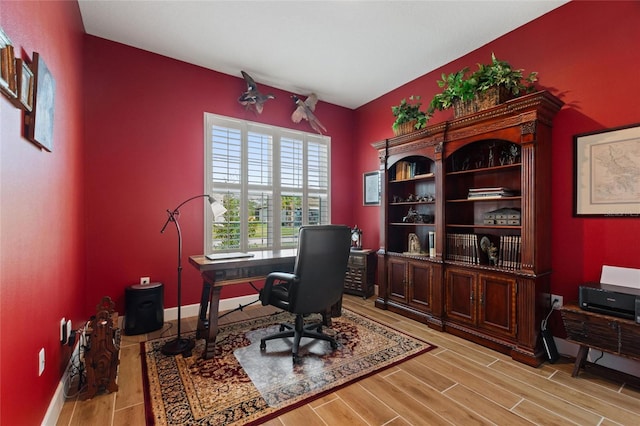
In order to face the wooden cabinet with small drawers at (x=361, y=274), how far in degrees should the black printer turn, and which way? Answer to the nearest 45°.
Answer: approximately 45° to its right

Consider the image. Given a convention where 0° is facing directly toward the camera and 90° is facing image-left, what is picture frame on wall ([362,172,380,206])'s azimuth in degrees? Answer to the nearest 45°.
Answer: approximately 45°

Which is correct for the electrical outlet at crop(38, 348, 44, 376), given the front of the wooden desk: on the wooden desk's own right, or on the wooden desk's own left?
on the wooden desk's own right

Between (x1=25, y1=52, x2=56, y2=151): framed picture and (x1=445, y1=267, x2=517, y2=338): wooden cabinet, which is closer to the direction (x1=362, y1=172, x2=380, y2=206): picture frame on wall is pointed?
the framed picture

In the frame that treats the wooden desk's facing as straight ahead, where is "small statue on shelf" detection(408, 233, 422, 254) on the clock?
The small statue on shelf is roughly at 10 o'clock from the wooden desk.

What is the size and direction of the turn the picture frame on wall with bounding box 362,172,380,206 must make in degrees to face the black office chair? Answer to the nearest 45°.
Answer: approximately 45° to its left

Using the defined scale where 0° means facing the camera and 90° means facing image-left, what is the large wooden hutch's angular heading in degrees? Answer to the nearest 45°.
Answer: approximately 45°

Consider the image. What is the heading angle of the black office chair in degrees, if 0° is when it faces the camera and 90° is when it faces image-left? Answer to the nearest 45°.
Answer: approximately 135°

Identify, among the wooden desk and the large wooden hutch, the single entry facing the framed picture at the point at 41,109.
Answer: the large wooden hutch

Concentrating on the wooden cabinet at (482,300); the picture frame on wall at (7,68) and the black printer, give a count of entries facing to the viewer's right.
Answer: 1

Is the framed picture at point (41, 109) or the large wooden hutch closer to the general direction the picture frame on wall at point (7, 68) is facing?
the large wooden hutch

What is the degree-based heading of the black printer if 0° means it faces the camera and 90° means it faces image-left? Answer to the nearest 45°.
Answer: approximately 45°

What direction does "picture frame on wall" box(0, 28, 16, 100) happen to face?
to the viewer's right

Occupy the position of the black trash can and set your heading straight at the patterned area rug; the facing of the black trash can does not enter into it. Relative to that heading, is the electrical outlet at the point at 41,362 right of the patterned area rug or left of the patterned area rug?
right

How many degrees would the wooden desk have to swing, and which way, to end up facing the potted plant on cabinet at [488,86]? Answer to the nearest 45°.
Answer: approximately 45° to its left

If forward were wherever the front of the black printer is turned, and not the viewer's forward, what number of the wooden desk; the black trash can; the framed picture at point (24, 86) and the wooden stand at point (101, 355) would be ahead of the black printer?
4
